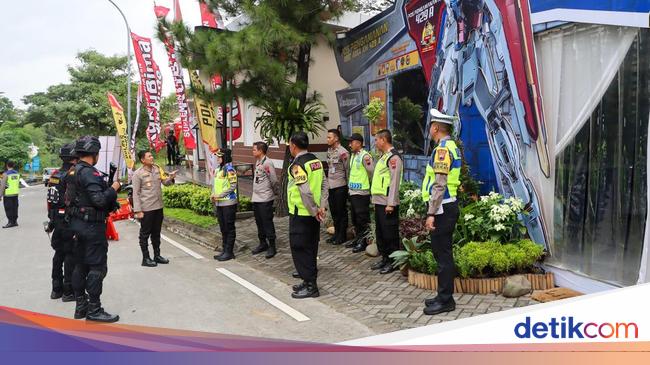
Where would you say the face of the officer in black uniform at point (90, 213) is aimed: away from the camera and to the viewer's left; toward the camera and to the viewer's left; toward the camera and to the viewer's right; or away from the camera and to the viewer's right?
away from the camera and to the viewer's right

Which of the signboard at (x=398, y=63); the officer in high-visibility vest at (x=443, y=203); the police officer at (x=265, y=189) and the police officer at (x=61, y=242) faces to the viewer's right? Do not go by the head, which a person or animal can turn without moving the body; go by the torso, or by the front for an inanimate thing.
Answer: the police officer at (x=61, y=242)

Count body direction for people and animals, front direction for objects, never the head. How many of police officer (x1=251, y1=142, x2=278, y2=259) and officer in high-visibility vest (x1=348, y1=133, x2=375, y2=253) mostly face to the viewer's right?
0

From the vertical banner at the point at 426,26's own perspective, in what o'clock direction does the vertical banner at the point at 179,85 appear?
the vertical banner at the point at 179,85 is roughly at 4 o'clock from the vertical banner at the point at 426,26.

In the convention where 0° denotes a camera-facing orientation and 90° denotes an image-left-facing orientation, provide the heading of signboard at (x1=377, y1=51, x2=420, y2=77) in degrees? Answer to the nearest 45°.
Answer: approximately 45°

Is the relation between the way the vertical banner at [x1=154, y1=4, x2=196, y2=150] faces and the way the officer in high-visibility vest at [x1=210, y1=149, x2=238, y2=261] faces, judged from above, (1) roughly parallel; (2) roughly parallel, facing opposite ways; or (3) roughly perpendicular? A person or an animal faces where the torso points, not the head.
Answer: roughly perpendicular

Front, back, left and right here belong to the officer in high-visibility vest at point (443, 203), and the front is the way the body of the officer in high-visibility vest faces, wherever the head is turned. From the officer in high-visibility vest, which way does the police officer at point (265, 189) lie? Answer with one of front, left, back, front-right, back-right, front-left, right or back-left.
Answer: front-right

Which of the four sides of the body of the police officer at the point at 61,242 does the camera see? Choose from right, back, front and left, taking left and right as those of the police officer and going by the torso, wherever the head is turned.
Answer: right

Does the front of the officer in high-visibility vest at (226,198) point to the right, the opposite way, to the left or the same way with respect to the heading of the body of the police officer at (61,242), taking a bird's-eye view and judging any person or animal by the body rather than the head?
the opposite way

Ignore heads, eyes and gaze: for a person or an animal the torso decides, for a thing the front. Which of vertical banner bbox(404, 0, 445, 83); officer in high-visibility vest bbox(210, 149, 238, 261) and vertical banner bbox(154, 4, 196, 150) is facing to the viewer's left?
the officer in high-visibility vest

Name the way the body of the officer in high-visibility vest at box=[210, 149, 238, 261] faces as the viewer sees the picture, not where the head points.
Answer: to the viewer's left

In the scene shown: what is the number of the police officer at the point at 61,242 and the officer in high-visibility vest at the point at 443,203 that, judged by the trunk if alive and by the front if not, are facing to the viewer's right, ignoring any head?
1

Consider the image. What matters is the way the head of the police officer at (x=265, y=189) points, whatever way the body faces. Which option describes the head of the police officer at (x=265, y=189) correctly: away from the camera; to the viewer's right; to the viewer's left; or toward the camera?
to the viewer's left
